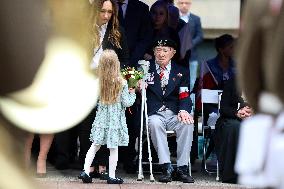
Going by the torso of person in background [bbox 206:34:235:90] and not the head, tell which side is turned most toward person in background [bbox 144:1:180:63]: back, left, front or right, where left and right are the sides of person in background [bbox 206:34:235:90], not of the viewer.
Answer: right

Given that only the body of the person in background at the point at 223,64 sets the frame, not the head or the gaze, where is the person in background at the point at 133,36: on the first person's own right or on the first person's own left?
on the first person's own right

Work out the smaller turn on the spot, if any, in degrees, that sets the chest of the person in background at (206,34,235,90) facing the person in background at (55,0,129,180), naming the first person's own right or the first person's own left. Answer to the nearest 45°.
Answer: approximately 90° to the first person's own right

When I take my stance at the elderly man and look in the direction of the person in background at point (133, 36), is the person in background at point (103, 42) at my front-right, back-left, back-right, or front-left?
front-left

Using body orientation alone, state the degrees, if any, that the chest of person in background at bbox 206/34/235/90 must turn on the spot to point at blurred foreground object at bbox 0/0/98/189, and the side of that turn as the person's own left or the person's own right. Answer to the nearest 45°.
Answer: approximately 45° to the person's own right

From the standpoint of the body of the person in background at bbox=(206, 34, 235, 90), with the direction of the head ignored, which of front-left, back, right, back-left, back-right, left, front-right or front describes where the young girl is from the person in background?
right

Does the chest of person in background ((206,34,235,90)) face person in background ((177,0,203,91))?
no
